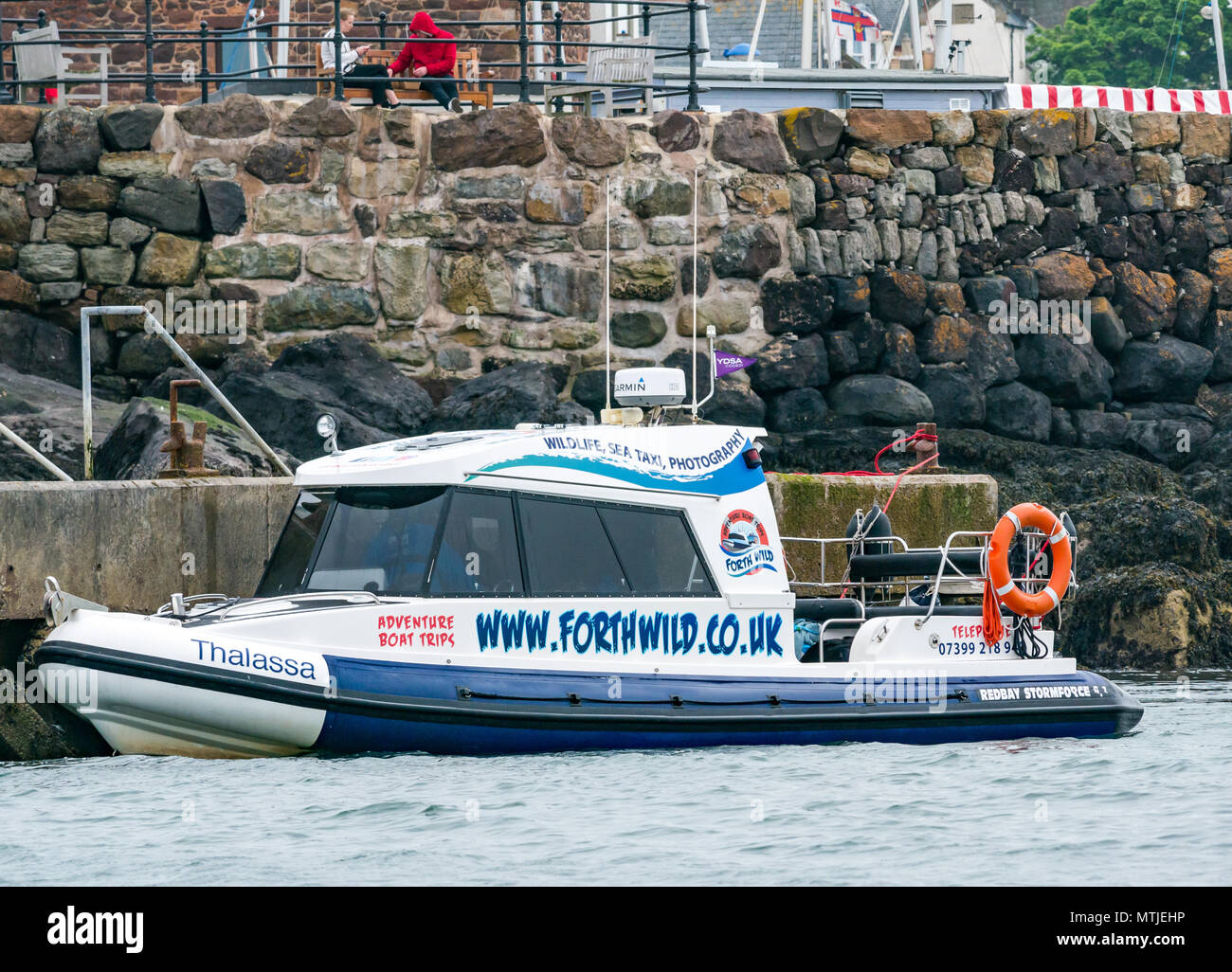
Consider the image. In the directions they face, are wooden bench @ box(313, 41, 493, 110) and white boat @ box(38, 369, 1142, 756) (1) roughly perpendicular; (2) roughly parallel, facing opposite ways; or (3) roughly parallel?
roughly perpendicular

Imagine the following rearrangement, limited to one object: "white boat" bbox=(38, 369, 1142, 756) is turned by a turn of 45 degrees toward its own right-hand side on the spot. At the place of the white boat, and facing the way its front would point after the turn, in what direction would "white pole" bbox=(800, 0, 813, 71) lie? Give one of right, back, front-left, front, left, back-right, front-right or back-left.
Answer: front-right

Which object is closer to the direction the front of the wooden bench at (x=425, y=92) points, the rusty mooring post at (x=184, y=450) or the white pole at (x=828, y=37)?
the rusty mooring post

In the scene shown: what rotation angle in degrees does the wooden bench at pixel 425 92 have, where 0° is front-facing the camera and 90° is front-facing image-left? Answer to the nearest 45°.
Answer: approximately 0°

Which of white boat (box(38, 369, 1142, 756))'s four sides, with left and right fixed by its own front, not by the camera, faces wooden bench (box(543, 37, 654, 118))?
right

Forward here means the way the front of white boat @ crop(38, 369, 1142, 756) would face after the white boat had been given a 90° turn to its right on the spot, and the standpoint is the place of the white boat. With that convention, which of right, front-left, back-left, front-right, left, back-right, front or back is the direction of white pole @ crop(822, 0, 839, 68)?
front

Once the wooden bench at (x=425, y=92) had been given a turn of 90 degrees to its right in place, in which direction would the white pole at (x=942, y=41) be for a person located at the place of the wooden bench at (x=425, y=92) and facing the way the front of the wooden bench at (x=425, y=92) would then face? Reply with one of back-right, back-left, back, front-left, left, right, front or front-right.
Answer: back-right

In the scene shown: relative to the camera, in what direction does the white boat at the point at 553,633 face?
facing to the left of the viewer

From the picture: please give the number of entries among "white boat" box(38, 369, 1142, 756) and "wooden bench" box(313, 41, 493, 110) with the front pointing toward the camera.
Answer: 1

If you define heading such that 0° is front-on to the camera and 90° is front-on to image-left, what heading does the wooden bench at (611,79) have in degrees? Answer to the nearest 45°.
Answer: approximately 45°

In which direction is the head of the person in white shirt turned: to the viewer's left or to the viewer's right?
to the viewer's right

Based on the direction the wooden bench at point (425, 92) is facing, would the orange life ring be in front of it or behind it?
in front
